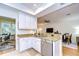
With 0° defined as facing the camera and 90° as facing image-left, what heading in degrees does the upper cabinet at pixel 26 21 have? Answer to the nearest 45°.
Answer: approximately 315°

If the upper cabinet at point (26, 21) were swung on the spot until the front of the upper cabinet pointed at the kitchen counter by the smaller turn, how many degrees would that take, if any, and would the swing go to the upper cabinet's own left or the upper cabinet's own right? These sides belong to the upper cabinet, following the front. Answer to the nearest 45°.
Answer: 0° — it already faces it
